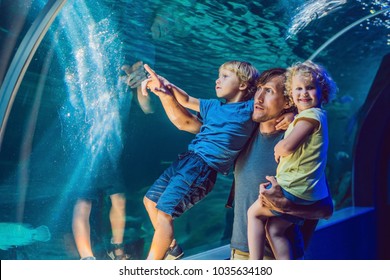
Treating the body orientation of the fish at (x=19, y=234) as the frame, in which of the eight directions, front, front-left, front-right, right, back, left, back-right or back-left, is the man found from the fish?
back

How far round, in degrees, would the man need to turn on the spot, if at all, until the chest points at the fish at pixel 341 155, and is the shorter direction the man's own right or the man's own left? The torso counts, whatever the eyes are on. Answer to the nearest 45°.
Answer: approximately 180°

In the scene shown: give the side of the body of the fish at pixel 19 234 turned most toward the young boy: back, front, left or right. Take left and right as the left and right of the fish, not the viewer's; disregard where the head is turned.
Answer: back

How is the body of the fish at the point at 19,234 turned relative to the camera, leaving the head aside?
to the viewer's left

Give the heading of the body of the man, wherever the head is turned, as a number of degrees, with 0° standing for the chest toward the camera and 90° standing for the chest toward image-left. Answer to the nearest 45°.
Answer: approximately 45°

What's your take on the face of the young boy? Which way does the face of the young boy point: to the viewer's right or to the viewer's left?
to the viewer's left

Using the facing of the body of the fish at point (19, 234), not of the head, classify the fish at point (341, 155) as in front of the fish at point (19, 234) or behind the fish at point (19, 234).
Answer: behind

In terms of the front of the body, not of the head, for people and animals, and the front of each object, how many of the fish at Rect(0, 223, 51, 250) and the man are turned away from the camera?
0
